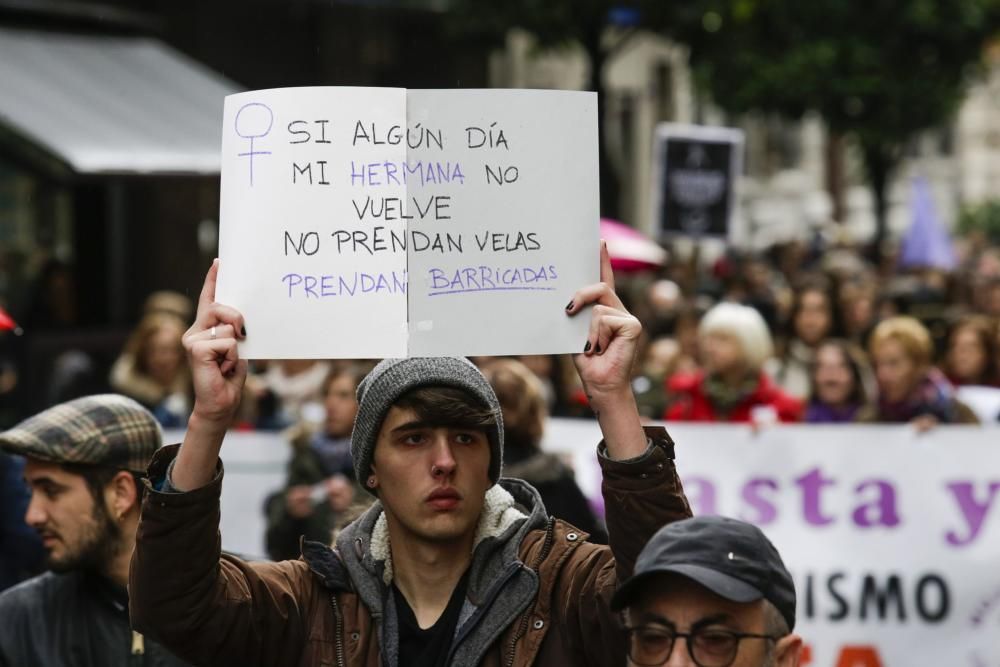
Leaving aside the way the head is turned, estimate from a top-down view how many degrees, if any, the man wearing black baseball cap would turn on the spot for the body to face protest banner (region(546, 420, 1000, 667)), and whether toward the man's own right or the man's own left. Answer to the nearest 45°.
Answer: approximately 135° to the man's own right

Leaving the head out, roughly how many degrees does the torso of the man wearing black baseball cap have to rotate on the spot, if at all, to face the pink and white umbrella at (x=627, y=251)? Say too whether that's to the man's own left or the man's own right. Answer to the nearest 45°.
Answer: approximately 135° to the man's own right

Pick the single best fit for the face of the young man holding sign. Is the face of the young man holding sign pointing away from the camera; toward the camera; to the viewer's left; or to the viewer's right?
toward the camera

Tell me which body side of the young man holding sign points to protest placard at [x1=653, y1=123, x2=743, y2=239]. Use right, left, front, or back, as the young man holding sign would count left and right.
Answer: back

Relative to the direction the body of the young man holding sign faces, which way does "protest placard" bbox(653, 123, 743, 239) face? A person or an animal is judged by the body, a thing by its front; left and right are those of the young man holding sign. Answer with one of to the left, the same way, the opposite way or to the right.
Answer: the same way

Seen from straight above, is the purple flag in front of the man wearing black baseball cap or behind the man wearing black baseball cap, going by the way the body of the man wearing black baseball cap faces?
behind

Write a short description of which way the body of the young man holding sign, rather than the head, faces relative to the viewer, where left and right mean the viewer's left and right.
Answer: facing the viewer

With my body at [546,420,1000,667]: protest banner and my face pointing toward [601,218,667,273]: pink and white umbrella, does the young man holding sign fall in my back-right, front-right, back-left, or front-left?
back-left

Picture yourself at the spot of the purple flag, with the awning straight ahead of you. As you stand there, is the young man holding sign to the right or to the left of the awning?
left

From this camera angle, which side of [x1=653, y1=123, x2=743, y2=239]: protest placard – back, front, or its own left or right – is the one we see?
front

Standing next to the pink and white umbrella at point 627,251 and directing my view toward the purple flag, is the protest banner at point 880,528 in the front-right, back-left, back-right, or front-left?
back-right

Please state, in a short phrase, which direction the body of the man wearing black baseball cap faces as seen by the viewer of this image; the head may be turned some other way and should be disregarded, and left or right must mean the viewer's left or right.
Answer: facing the viewer and to the left of the viewer

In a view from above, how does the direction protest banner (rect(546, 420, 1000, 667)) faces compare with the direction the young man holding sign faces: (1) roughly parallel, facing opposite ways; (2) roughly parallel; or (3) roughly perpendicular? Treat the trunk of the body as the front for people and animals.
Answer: roughly parallel
